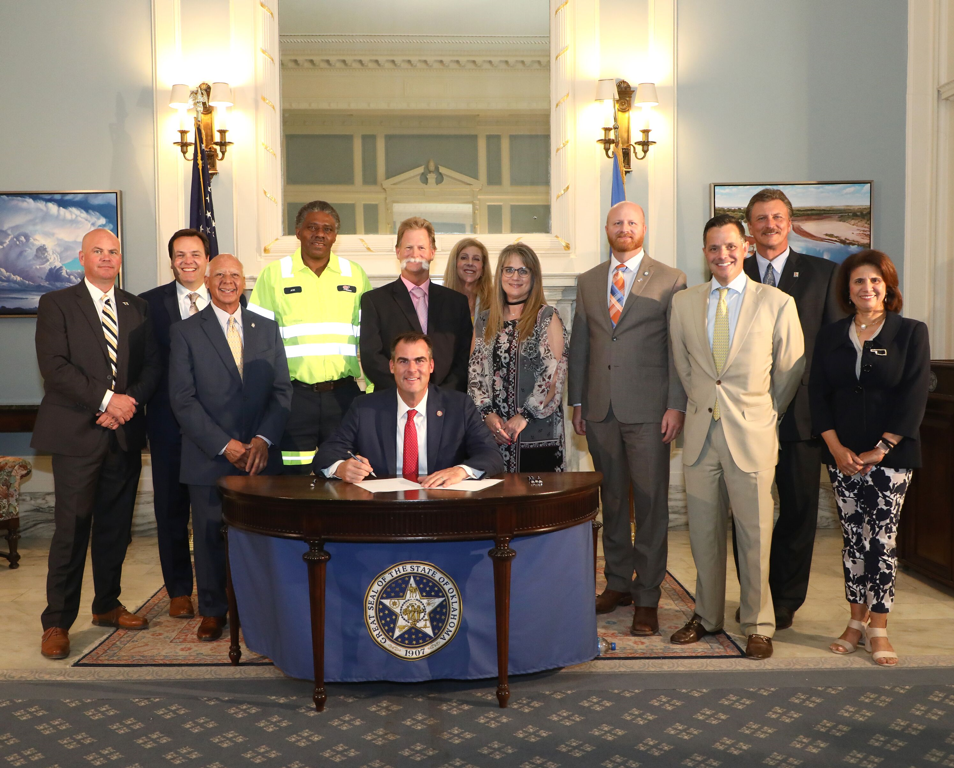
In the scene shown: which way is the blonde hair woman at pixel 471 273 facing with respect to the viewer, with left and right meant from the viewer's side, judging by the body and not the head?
facing the viewer

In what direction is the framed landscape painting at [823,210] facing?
toward the camera

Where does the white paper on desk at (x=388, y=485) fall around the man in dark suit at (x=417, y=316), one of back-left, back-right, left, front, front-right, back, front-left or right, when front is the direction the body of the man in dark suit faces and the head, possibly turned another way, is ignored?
front

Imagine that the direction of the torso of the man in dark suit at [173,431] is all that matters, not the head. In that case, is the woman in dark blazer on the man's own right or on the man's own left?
on the man's own left

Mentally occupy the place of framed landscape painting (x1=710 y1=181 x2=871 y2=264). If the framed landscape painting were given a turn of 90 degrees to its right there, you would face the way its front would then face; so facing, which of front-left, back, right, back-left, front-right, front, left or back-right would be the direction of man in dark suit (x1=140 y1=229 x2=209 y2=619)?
front-left

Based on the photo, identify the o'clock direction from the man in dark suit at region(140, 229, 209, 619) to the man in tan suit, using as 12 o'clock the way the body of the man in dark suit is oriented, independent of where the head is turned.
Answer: The man in tan suit is roughly at 10 o'clock from the man in dark suit.

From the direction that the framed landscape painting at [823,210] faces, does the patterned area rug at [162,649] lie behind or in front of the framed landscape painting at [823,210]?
in front

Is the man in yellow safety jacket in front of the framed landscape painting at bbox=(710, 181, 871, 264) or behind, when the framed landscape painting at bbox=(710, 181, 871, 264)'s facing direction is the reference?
in front

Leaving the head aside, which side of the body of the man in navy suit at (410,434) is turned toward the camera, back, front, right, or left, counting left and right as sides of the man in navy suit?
front

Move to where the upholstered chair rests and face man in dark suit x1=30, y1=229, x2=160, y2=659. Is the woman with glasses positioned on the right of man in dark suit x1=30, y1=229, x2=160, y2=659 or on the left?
left

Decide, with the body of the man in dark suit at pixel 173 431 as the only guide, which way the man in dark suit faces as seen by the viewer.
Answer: toward the camera
